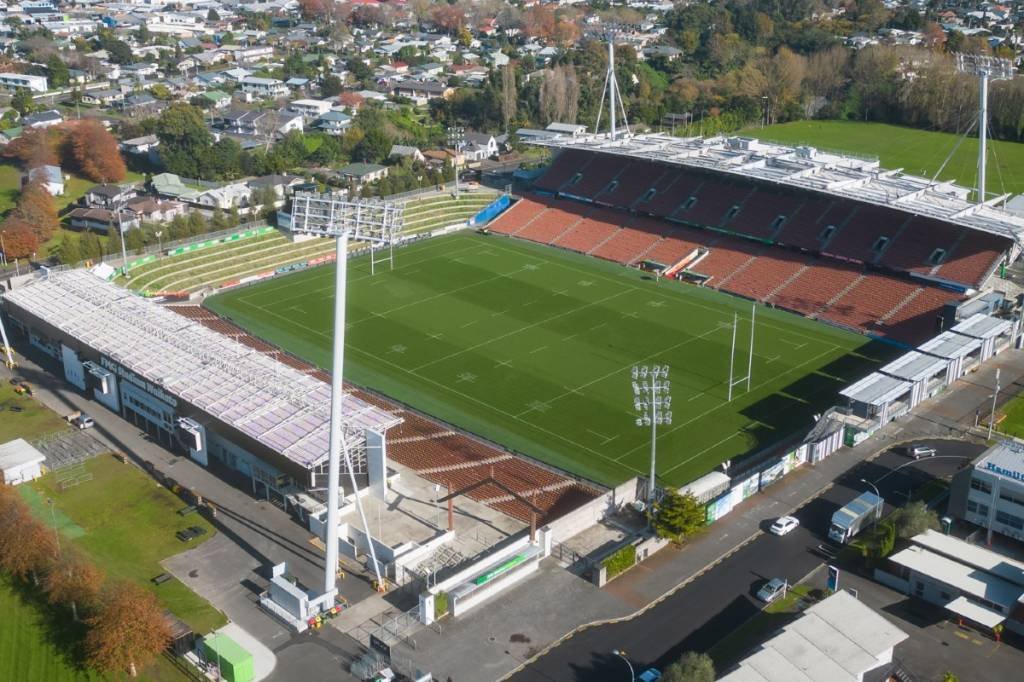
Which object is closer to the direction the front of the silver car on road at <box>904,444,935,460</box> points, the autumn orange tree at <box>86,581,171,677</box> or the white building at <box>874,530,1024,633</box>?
the white building

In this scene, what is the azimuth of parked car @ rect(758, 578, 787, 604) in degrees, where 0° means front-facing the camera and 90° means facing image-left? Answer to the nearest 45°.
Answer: approximately 45°

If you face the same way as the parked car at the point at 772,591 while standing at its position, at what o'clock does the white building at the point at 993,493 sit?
The white building is roughly at 6 o'clock from the parked car.

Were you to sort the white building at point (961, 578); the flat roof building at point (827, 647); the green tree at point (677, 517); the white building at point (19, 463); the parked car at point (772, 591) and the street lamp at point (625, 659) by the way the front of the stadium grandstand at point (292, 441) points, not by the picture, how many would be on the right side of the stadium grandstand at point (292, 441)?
5

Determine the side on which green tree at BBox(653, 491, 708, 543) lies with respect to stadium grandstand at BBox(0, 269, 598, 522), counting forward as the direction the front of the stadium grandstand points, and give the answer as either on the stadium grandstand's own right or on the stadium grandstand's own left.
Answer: on the stadium grandstand's own right

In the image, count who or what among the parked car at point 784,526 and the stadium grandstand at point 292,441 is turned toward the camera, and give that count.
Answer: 0

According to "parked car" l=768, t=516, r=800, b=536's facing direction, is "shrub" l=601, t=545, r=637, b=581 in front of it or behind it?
behind

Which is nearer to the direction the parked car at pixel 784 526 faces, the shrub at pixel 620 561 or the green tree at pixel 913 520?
the green tree

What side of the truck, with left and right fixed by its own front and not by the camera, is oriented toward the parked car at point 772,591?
front

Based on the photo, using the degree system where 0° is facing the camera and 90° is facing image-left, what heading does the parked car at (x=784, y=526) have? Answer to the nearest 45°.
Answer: approximately 225°

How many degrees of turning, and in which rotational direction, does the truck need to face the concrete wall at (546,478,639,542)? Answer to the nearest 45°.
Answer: approximately 45° to its right

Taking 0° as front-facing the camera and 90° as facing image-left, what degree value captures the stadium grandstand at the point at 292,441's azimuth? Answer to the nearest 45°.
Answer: approximately 225°

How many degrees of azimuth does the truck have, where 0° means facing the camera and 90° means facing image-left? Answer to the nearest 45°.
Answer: approximately 45°

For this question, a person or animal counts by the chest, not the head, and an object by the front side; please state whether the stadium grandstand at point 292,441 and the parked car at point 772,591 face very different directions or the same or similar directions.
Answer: very different directions

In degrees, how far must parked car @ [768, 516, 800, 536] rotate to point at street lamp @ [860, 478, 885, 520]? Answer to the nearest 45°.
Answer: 0° — it already faces it
